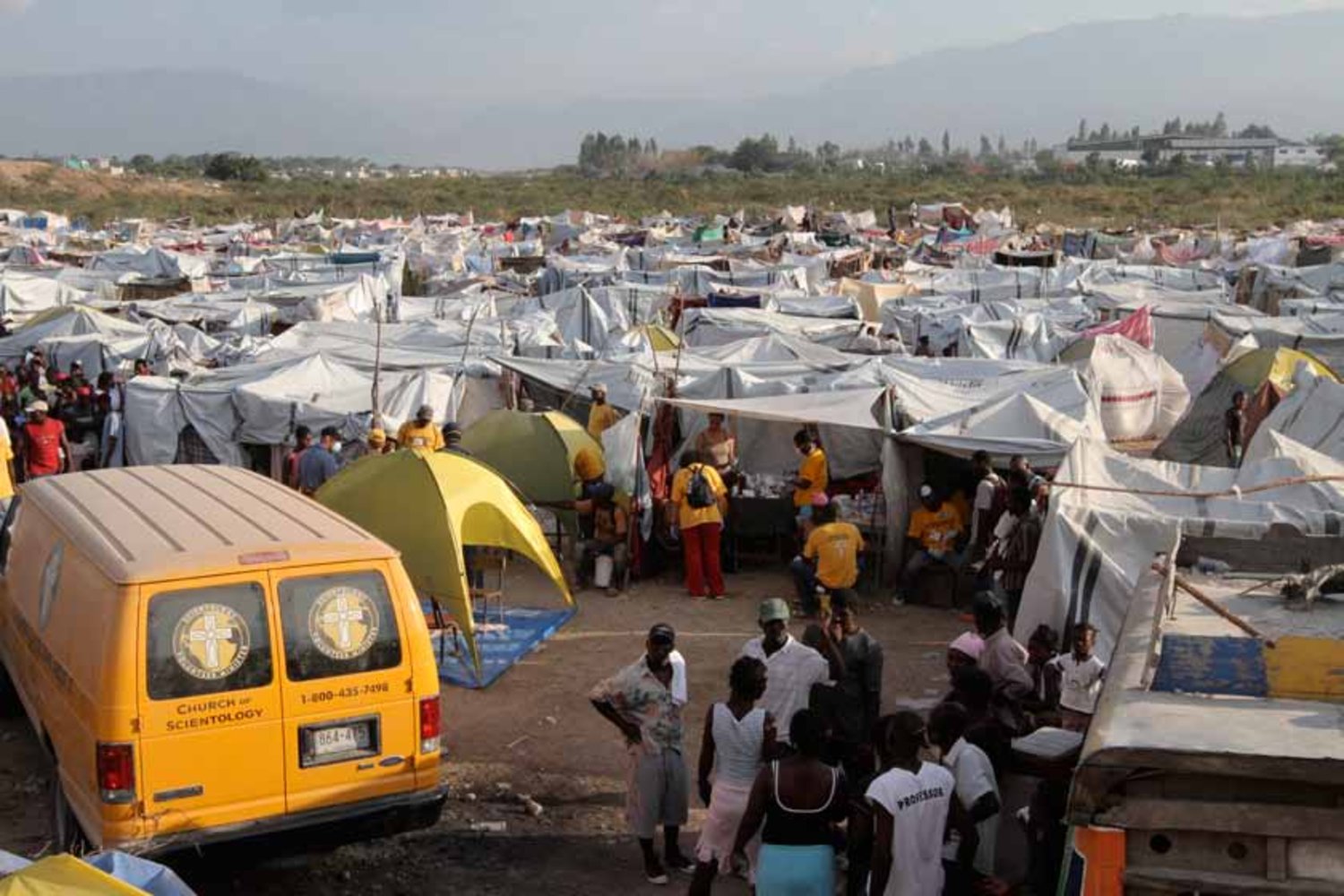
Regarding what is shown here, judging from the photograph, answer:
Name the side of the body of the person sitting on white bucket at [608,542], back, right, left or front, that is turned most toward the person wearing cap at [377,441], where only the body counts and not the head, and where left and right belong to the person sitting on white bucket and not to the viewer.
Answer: right

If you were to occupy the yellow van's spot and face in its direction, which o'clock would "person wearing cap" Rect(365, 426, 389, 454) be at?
The person wearing cap is roughly at 2 o'clock from the yellow van.

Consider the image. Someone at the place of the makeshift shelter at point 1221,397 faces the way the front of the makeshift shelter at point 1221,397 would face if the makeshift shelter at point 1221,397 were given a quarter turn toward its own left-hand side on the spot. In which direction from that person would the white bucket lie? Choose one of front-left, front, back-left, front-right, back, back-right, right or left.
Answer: back

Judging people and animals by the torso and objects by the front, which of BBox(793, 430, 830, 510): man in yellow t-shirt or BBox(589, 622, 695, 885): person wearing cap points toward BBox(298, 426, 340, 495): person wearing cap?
the man in yellow t-shirt

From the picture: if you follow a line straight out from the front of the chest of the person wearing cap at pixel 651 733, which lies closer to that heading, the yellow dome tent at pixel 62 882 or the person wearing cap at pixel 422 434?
the yellow dome tent

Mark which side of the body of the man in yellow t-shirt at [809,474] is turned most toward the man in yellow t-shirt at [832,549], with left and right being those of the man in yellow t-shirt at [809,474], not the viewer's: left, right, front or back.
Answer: left

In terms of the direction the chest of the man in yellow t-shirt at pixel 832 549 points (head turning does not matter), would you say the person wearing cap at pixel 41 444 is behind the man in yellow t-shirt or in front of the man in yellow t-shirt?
in front

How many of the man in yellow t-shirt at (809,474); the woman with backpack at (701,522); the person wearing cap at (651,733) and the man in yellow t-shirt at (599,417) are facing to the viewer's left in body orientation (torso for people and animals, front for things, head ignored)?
1

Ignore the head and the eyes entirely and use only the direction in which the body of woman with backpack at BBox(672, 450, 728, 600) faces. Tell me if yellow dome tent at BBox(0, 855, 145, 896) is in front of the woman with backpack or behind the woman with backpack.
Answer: behind

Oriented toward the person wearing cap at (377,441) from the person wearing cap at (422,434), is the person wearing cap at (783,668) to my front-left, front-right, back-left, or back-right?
back-left

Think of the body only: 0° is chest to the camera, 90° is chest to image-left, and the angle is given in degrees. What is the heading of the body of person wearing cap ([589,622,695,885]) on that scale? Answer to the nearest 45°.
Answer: approximately 315°
